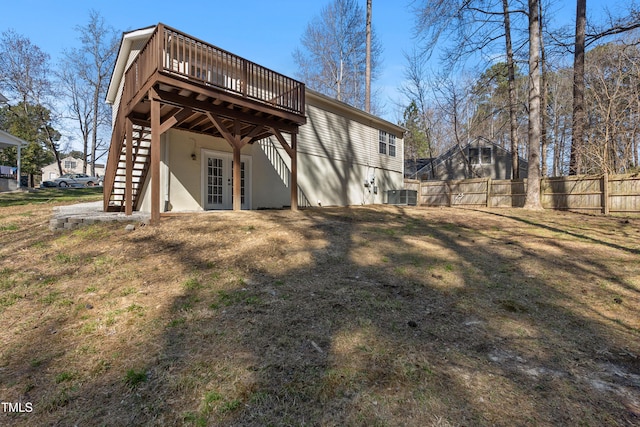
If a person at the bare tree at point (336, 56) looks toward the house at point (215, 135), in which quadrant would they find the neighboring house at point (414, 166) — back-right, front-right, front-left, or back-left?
back-left

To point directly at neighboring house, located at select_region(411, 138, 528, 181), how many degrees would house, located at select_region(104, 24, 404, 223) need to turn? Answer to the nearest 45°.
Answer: approximately 90° to its right

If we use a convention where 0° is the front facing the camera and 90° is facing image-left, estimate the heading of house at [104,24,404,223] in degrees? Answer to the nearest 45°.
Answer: approximately 135°

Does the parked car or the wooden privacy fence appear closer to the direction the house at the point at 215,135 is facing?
the parked car
